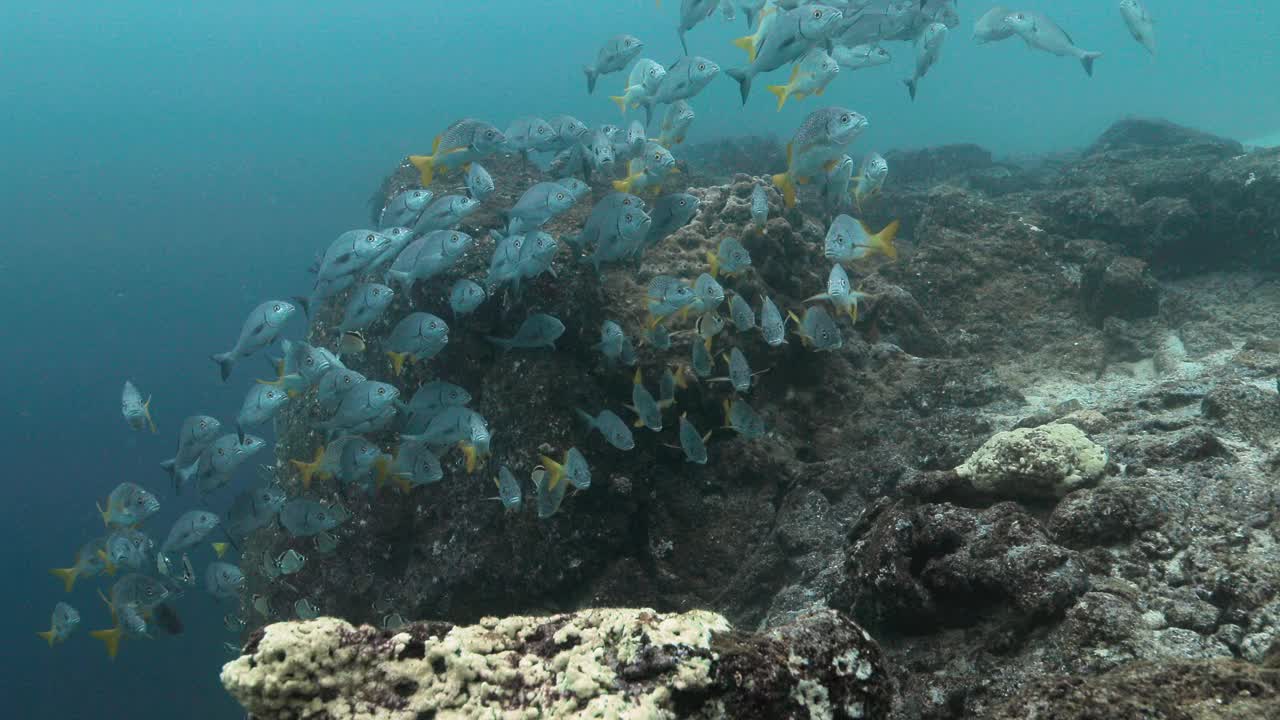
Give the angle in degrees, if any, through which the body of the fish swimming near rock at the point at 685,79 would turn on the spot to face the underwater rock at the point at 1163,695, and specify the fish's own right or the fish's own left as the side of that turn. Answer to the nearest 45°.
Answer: approximately 90° to the fish's own right

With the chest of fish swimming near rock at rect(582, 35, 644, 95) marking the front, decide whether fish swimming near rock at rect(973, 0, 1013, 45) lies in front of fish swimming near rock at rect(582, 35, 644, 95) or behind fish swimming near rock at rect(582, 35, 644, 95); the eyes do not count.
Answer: in front

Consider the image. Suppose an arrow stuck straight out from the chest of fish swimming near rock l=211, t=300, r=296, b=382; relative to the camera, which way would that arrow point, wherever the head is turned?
to the viewer's right

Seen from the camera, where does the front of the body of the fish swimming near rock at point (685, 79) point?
to the viewer's right

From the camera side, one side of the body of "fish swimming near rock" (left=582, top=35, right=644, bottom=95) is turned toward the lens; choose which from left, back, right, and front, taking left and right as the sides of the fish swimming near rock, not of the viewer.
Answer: right

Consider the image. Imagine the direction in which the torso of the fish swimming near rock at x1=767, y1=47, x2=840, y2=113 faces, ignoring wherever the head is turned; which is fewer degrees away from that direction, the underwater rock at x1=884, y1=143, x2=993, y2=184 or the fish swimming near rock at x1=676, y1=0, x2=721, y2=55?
the underwater rock

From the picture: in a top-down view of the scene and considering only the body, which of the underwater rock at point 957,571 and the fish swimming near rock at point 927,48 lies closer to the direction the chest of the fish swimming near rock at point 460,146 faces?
the fish swimming near rock

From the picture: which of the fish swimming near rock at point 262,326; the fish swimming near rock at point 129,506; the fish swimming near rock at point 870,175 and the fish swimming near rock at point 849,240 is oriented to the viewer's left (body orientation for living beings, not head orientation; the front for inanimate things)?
the fish swimming near rock at point 849,240

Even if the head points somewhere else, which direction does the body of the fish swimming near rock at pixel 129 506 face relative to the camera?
to the viewer's right

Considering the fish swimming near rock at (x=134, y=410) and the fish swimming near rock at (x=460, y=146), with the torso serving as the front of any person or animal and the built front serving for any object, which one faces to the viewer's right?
the fish swimming near rock at (x=460, y=146)

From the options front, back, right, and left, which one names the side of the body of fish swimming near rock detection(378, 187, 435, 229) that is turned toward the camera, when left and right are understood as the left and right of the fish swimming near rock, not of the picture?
right

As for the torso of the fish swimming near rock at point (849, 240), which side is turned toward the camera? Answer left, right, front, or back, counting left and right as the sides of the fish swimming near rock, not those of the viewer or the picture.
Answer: left

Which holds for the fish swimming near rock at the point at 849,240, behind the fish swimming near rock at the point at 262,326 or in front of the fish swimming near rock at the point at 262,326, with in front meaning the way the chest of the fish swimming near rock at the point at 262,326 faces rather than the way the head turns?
in front

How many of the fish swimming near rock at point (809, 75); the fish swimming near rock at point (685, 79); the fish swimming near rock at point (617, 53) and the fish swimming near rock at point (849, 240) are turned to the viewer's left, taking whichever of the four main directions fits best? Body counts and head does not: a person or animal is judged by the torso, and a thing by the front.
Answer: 1

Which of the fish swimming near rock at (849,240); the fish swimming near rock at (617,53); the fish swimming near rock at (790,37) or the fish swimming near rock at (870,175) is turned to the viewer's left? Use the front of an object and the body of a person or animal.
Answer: the fish swimming near rock at (849,240)

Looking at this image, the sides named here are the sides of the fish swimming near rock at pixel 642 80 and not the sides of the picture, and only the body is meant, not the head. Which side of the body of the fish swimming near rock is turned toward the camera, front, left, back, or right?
right

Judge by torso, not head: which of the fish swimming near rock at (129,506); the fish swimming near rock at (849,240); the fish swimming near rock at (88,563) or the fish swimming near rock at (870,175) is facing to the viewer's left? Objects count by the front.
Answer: the fish swimming near rock at (849,240)

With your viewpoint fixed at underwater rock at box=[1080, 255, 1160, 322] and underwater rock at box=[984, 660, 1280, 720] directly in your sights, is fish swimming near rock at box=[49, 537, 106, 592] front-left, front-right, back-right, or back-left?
front-right
